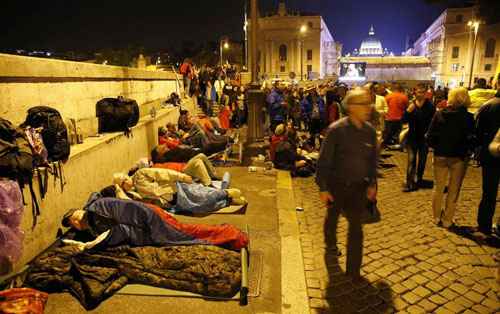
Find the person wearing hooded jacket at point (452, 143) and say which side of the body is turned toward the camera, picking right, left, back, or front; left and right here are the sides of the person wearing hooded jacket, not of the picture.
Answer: back

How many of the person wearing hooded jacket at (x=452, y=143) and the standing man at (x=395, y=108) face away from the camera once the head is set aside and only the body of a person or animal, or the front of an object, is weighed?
2

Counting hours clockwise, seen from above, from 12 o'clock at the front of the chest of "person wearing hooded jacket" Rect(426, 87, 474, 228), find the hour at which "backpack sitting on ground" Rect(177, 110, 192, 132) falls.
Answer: The backpack sitting on ground is roughly at 10 o'clock from the person wearing hooded jacket.

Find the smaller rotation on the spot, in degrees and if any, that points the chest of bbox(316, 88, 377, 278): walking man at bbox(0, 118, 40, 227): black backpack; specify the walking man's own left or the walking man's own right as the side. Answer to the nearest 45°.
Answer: approximately 135° to the walking man's own right

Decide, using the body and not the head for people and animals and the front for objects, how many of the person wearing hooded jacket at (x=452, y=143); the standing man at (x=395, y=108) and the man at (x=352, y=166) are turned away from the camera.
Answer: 2

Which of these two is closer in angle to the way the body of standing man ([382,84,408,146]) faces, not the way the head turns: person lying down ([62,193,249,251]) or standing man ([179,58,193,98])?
the standing man

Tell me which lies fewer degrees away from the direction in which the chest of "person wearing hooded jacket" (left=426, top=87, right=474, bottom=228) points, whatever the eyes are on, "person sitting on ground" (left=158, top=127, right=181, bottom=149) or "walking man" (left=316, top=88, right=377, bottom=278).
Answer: the person sitting on ground

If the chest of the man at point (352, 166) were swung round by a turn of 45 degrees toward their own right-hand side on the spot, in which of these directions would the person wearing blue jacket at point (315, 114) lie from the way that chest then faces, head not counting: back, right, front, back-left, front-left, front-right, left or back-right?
back

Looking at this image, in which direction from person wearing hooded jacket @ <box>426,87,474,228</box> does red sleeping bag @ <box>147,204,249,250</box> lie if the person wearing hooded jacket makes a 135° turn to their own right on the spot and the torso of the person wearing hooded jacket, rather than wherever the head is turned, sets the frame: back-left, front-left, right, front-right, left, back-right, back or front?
right

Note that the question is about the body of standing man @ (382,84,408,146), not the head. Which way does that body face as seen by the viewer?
away from the camera

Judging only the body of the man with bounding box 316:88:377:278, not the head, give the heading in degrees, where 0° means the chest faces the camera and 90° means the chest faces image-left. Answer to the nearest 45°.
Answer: approximately 315°

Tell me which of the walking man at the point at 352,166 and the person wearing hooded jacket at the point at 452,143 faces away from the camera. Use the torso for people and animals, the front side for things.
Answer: the person wearing hooded jacket
